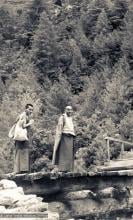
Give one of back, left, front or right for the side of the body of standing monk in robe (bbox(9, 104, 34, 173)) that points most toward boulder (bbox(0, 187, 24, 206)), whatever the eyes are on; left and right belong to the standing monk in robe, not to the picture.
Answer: right

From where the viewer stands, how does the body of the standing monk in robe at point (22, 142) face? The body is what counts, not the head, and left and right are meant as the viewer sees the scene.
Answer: facing to the right of the viewer

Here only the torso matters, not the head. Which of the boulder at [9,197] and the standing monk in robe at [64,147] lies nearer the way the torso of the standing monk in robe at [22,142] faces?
the standing monk in robe

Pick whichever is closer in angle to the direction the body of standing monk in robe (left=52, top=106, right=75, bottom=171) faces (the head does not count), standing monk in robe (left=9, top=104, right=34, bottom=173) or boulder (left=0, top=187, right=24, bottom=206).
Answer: the boulder

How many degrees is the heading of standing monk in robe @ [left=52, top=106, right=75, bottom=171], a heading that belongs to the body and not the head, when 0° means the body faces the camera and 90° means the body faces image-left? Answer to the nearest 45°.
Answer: approximately 315°

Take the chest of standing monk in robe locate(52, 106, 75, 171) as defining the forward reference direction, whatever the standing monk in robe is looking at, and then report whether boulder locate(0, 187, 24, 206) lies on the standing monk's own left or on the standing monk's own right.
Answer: on the standing monk's own right
